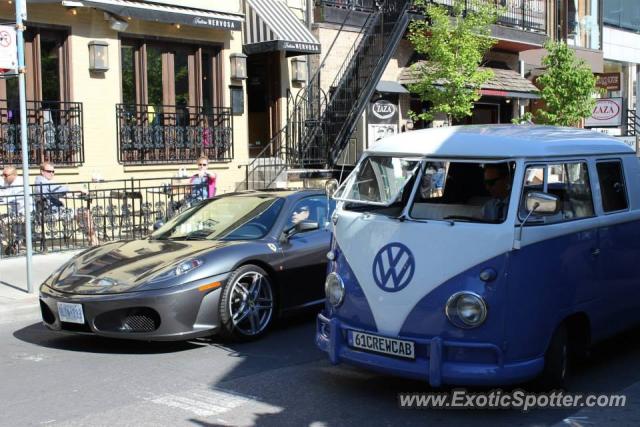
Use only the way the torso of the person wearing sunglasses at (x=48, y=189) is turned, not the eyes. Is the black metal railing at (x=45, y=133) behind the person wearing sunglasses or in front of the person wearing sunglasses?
behind

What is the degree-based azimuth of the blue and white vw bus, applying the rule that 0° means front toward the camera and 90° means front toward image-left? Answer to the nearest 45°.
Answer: approximately 45°

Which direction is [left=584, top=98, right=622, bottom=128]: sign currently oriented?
toward the camera

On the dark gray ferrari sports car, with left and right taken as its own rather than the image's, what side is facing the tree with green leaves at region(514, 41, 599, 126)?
back

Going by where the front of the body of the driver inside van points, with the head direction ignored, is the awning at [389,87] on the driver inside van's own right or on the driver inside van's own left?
on the driver inside van's own right

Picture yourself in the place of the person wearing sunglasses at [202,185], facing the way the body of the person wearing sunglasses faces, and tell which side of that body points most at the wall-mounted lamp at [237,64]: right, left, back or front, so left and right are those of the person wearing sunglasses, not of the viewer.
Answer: back

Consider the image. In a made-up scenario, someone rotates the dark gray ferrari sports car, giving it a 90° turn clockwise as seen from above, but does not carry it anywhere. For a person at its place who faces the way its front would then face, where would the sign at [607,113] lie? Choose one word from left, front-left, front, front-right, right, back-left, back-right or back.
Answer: right

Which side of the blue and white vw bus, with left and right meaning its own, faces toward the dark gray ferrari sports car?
right

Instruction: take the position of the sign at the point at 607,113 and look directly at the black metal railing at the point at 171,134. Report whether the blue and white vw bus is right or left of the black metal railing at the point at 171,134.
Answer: left

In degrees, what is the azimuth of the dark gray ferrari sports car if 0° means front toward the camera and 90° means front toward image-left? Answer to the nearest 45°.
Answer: approximately 45°

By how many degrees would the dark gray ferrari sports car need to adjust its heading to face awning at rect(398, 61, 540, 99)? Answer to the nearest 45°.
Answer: approximately 180°

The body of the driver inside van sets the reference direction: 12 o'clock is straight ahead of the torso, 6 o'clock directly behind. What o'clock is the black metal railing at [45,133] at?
The black metal railing is roughly at 3 o'clock from the driver inside van.

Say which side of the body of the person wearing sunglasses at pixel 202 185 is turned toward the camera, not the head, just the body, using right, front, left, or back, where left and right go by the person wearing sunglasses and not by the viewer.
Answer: front

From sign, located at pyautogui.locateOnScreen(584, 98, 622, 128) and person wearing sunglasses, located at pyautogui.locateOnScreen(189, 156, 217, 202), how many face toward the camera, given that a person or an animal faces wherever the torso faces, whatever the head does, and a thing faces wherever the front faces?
2

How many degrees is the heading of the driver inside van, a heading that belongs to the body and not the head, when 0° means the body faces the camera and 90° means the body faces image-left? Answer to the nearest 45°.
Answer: approximately 45°
